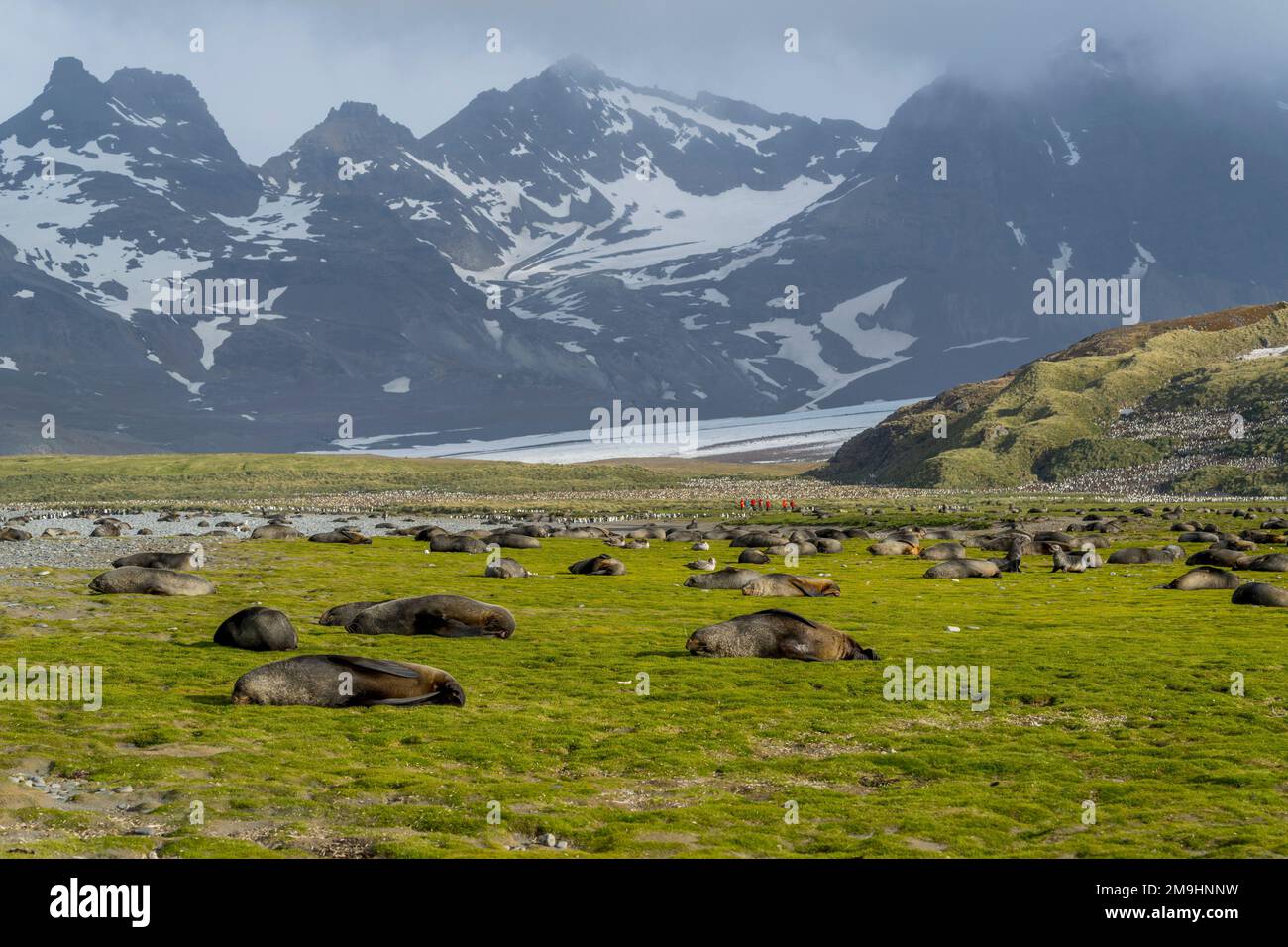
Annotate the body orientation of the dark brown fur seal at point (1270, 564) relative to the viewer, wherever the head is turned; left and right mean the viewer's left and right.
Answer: facing to the left of the viewer

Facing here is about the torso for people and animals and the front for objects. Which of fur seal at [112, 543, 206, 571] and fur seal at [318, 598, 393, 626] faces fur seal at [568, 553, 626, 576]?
fur seal at [112, 543, 206, 571]

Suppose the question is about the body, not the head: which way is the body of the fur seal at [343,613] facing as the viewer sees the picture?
to the viewer's left

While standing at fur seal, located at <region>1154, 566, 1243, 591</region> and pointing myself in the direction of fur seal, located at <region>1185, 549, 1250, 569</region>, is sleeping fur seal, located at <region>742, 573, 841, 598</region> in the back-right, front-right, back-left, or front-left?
back-left

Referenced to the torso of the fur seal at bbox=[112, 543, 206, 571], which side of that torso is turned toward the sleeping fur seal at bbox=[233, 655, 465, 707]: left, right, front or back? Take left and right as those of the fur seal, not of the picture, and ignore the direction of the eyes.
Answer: right

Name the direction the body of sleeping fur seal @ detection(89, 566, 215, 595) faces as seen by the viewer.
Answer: to the viewer's left

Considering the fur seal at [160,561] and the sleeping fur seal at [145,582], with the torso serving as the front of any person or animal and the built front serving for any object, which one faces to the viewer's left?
the sleeping fur seal

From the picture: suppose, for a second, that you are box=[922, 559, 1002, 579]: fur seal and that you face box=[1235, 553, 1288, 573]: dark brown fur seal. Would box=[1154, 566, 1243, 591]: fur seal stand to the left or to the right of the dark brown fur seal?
right
